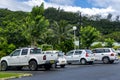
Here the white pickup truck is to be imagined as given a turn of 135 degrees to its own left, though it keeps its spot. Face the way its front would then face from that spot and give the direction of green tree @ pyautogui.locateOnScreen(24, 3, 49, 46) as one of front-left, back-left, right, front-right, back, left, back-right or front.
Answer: back

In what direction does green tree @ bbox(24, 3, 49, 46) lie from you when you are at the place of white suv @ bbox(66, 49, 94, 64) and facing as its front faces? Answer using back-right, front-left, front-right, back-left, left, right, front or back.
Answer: front

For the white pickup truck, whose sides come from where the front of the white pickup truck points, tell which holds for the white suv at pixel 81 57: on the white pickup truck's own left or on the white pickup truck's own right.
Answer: on the white pickup truck's own right

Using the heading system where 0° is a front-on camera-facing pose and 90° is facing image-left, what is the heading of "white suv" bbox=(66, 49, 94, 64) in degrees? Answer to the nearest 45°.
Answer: approximately 135°

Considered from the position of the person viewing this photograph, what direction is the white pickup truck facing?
facing away from the viewer and to the left of the viewer

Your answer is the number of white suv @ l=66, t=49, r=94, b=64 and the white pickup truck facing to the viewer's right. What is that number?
0
